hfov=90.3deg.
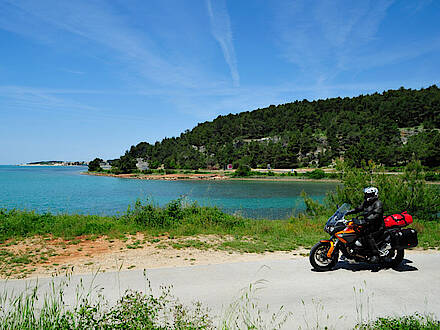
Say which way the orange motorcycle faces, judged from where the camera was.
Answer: facing to the left of the viewer
